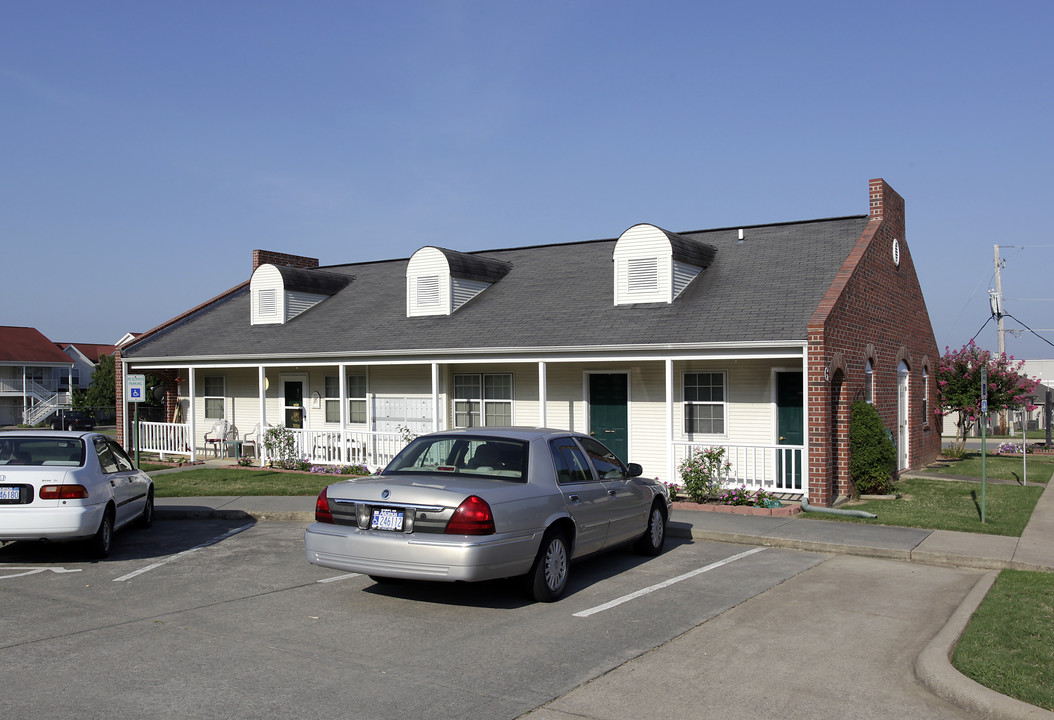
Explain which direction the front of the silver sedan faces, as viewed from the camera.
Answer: facing away from the viewer and to the right of the viewer

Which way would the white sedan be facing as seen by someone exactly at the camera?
facing away from the viewer and to the right of the viewer

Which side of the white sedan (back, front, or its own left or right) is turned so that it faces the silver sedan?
right

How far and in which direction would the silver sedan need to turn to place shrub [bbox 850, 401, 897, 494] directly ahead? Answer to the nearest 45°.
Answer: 0° — it already faces it
